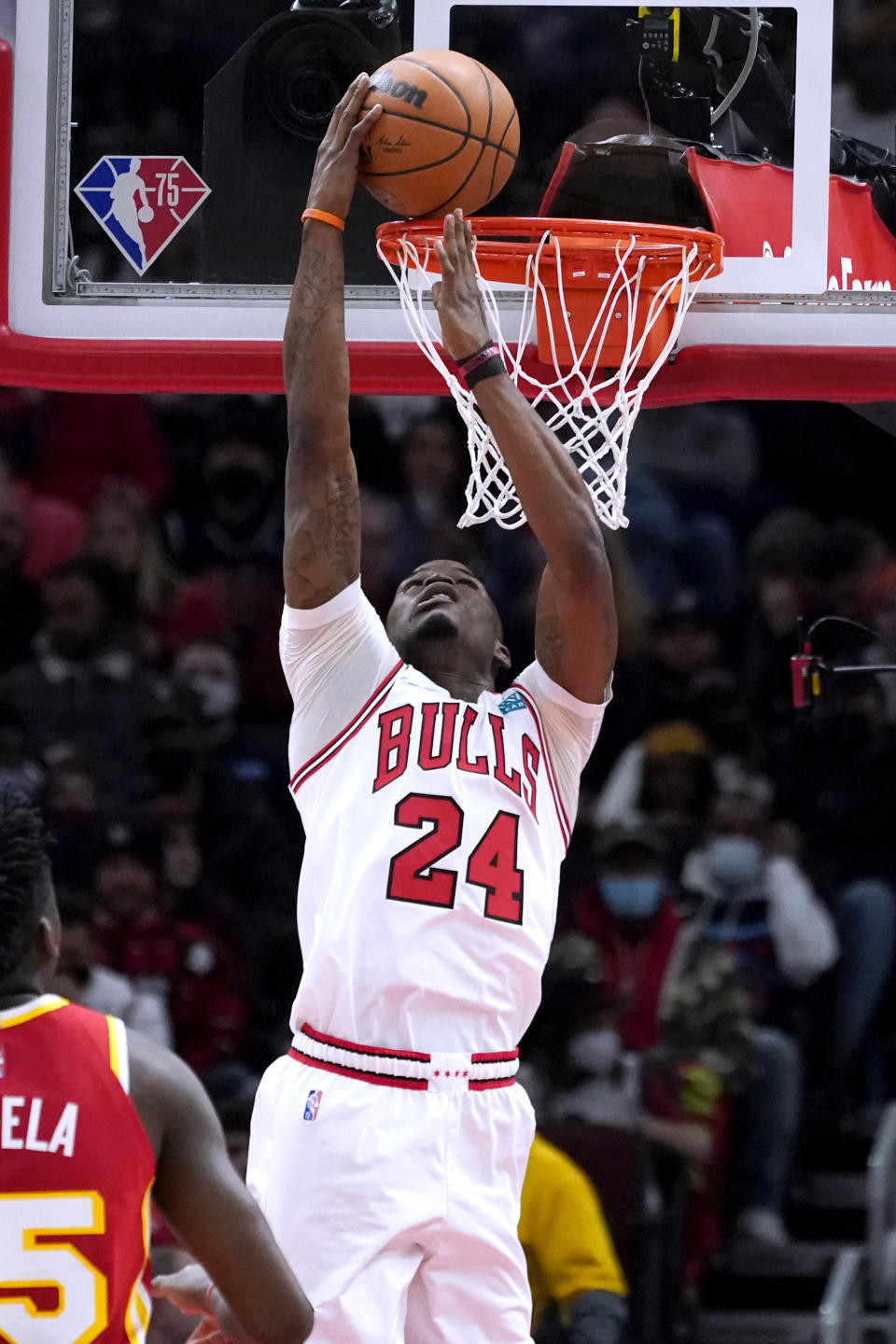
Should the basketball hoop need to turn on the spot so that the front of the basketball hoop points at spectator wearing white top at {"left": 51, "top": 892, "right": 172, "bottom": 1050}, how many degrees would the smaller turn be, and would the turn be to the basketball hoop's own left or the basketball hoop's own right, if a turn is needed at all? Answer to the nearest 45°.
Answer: approximately 135° to the basketball hoop's own right

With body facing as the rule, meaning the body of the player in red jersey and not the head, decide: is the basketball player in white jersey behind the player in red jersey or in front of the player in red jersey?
in front

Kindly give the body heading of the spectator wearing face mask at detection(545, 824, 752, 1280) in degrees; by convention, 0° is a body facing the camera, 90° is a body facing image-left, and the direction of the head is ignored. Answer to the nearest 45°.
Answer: approximately 0°

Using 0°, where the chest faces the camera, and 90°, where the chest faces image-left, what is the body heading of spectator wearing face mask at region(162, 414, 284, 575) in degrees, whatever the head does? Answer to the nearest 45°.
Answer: approximately 0°

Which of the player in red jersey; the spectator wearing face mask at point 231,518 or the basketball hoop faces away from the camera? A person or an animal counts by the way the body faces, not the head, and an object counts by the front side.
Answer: the player in red jersey

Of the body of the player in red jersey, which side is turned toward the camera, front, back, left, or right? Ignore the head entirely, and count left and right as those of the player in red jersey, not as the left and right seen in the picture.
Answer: back

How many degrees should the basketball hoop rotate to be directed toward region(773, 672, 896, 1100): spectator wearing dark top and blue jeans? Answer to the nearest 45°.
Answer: approximately 180°
